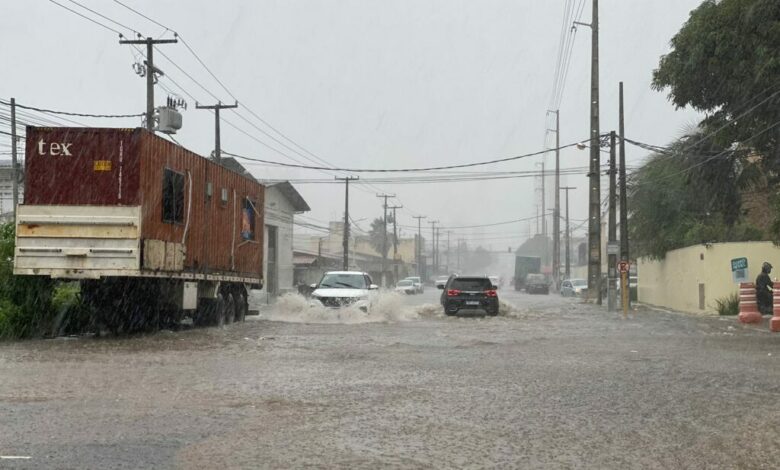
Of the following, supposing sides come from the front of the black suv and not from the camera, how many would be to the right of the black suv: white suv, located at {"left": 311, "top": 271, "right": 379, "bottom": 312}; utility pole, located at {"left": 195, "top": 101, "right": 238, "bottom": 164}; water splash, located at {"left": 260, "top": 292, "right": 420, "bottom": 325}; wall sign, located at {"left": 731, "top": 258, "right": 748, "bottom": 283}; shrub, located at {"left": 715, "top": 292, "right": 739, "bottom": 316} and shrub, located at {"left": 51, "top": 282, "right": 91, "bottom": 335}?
2

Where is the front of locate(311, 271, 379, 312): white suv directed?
toward the camera

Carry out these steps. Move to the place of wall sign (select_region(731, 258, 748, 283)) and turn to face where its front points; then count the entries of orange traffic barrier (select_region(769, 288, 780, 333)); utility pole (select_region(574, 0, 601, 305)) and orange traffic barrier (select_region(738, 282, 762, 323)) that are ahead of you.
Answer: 2

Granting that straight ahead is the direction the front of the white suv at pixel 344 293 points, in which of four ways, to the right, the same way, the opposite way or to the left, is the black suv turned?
the opposite way

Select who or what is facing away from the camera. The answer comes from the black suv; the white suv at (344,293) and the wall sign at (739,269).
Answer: the black suv

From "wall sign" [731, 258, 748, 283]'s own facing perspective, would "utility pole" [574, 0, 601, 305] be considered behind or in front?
behind

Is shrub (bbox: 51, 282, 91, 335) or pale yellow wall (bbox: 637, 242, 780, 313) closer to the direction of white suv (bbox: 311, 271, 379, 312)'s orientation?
the shrub

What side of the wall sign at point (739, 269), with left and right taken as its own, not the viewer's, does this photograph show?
front

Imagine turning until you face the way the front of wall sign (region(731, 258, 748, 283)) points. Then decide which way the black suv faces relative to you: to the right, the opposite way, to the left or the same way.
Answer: the opposite way

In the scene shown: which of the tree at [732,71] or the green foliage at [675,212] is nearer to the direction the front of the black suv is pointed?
the green foliage

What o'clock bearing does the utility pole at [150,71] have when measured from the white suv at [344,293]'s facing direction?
The utility pole is roughly at 4 o'clock from the white suv.

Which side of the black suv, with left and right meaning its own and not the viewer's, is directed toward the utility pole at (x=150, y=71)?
left

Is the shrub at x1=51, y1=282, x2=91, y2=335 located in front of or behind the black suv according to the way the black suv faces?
behind

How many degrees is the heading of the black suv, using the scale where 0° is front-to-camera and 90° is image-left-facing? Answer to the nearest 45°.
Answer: approximately 180°

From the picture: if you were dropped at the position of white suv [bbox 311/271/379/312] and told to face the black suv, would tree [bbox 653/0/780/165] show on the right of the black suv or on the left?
right
